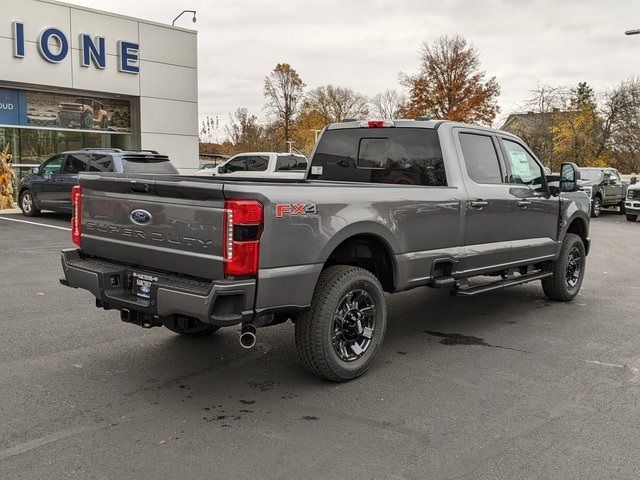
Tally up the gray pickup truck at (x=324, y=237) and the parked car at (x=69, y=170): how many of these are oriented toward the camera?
0

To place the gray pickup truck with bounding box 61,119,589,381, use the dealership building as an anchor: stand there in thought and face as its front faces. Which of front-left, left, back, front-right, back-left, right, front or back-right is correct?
front-right

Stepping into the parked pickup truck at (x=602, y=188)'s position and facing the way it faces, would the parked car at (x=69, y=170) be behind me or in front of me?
in front

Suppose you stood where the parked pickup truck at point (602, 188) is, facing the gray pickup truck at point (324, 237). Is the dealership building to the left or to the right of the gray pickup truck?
right

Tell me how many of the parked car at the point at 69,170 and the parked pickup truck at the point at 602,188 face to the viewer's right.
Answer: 0

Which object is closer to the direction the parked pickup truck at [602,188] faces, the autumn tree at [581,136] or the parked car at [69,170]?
the parked car

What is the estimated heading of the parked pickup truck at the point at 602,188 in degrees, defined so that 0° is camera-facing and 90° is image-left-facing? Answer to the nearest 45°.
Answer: approximately 45°

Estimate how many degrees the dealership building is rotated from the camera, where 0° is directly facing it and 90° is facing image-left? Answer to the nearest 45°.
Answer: approximately 315°

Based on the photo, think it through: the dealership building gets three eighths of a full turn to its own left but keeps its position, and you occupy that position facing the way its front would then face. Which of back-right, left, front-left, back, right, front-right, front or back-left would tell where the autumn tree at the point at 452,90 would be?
front-right

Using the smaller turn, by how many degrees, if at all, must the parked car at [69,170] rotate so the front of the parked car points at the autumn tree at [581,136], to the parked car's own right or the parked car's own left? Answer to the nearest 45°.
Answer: approximately 90° to the parked car's own right

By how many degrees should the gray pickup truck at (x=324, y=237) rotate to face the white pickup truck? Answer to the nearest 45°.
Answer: approximately 45° to its left

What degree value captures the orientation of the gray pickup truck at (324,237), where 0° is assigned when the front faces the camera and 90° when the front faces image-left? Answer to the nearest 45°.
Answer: approximately 225°

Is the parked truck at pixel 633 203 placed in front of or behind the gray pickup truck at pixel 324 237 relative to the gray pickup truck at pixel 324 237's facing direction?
in front
